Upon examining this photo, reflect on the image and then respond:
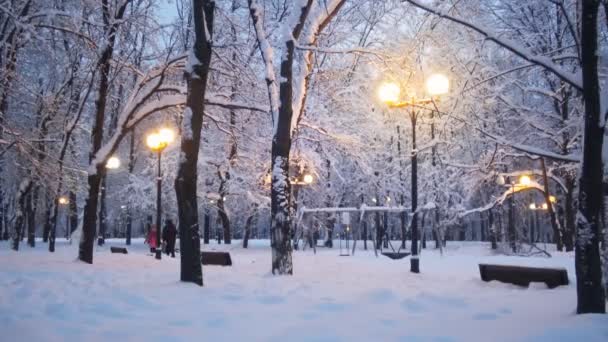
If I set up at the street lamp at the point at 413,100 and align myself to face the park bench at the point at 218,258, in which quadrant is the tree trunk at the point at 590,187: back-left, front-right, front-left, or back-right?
back-left

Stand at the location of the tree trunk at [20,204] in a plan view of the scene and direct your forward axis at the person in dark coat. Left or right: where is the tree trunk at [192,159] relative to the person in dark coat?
right
